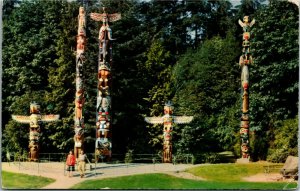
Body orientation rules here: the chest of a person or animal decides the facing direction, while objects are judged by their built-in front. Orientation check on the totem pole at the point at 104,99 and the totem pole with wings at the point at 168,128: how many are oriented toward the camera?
2

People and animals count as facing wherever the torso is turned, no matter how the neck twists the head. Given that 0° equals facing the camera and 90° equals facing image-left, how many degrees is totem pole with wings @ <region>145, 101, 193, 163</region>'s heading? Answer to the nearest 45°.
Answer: approximately 0°

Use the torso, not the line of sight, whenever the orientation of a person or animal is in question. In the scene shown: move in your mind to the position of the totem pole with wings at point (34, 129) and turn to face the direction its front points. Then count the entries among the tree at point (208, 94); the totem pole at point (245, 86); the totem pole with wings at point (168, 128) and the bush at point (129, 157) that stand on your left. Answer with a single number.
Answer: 4

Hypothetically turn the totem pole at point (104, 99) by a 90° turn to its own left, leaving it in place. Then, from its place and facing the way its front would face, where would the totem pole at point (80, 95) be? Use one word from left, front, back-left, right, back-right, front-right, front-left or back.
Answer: back

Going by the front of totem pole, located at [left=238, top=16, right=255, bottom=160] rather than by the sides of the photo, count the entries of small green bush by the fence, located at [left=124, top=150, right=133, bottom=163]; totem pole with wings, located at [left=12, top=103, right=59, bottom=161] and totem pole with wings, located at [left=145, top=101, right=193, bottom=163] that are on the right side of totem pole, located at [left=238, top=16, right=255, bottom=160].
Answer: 3

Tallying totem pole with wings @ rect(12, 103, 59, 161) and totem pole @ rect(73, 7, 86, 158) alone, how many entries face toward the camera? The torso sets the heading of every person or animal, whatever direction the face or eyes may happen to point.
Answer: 2

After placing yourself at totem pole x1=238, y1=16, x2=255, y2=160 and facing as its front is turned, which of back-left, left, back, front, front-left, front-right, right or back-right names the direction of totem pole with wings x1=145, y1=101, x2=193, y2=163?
right
